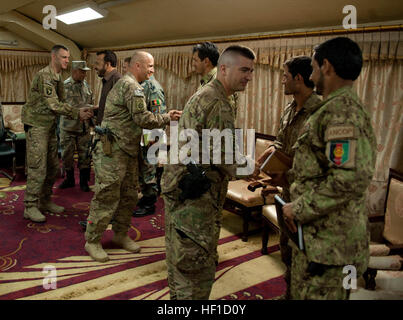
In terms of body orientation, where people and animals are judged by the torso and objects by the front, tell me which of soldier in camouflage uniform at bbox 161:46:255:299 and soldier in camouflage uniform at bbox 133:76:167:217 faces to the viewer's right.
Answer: soldier in camouflage uniform at bbox 161:46:255:299

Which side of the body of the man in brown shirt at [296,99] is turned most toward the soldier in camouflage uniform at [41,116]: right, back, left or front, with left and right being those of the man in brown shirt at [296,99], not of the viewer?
front

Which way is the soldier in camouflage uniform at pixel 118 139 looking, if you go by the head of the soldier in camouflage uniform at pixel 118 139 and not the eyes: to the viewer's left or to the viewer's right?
to the viewer's right

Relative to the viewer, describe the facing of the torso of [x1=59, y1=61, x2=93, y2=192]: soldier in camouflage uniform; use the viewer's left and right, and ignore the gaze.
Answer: facing the viewer and to the right of the viewer

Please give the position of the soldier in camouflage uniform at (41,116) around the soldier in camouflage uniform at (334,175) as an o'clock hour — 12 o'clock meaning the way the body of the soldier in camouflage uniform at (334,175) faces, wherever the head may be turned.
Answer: the soldier in camouflage uniform at (41,116) is roughly at 1 o'clock from the soldier in camouflage uniform at (334,175).

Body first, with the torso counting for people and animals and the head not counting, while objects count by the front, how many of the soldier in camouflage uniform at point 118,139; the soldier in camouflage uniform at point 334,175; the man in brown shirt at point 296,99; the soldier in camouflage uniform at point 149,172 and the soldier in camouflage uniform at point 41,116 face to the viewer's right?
2

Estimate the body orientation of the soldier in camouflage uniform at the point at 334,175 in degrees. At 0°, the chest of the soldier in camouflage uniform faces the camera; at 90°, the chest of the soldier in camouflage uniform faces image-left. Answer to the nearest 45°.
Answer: approximately 90°

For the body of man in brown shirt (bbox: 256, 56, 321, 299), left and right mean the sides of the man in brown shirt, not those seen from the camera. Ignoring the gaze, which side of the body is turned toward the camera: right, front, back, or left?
left

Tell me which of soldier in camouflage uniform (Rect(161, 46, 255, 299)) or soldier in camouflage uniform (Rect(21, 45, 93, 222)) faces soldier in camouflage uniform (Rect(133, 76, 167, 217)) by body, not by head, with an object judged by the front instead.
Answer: soldier in camouflage uniform (Rect(21, 45, 93, 222))

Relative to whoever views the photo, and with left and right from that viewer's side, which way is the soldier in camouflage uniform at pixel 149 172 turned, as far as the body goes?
facing to the left of the viewer

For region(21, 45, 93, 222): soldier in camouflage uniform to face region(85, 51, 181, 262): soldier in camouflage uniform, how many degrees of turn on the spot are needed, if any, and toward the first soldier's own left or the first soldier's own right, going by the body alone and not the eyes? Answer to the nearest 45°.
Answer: approximately 45° to the first soldier's own right

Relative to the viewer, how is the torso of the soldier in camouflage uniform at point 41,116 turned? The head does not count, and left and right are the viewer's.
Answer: facing to the right of the viewer

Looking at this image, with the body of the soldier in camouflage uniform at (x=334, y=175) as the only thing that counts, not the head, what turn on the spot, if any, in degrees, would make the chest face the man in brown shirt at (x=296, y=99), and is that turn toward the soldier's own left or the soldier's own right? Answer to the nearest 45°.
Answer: approximately 90° to the soldier's own right

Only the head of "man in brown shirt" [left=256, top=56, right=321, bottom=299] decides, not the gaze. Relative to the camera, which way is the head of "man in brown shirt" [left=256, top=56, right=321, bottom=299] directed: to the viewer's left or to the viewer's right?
to the viewer's left

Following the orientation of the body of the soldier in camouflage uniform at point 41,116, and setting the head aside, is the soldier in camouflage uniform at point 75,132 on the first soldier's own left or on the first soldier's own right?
on the first soldier's own left

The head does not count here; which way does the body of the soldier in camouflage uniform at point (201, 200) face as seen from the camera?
to the viewer's right
